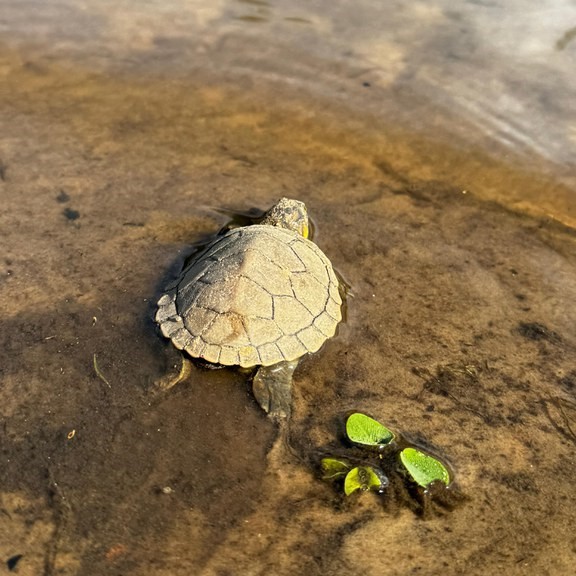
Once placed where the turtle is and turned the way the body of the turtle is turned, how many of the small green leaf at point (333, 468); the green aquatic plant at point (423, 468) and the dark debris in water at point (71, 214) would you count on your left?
1

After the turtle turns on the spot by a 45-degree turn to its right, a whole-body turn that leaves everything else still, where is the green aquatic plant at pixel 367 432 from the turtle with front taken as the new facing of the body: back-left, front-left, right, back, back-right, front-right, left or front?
front-right

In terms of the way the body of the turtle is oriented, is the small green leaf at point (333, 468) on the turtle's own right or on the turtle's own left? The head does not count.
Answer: on the turtle's own right

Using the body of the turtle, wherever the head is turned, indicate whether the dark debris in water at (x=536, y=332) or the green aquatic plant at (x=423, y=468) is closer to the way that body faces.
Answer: the dark debris in water

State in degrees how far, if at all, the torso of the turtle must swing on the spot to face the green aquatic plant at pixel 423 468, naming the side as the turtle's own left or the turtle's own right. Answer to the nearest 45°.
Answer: approximately 90° to the turtle's own right

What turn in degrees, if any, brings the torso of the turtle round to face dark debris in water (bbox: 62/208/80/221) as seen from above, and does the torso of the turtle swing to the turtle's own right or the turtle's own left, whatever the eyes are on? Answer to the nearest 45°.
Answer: approximately 90° to the turtle's own left

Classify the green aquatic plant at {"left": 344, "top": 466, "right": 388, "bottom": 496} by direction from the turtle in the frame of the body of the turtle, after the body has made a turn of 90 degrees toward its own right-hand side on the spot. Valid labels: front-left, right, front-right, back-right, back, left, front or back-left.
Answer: front

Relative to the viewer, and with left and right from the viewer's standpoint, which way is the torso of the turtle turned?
facing away from the viewer and to the right of the viewer
